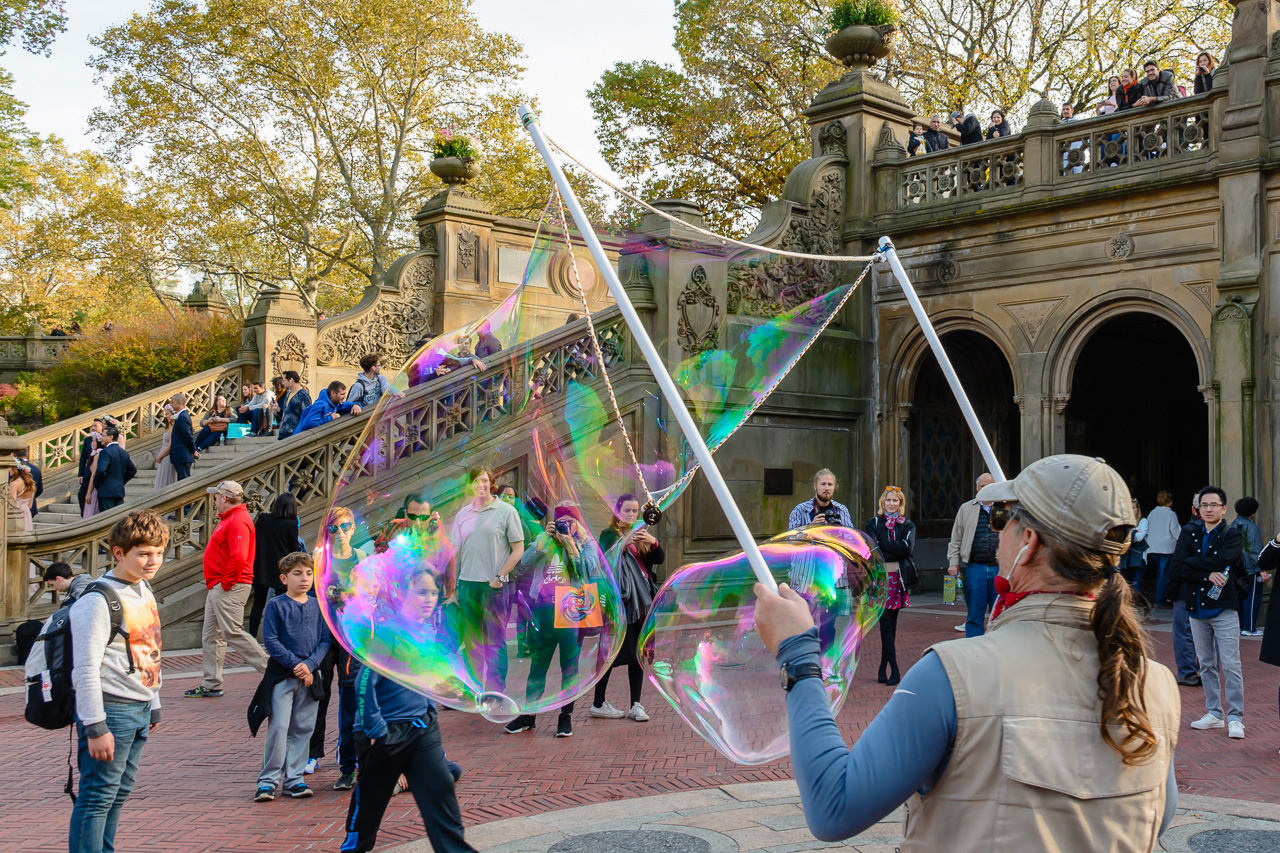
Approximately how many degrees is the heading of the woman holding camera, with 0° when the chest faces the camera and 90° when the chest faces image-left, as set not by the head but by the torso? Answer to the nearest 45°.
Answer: approximately 0°

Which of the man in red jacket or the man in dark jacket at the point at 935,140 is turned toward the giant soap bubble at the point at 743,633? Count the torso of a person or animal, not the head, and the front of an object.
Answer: the man in dark jacket

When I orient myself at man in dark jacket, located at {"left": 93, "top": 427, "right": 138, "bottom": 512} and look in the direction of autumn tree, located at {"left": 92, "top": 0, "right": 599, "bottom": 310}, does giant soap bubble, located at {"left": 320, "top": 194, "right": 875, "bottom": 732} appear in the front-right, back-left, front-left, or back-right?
back-right

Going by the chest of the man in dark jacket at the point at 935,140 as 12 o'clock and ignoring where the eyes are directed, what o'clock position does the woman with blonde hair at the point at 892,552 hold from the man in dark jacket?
The woman with blonde hair is roughly at 12 o'clock from the man in dark jacket.
